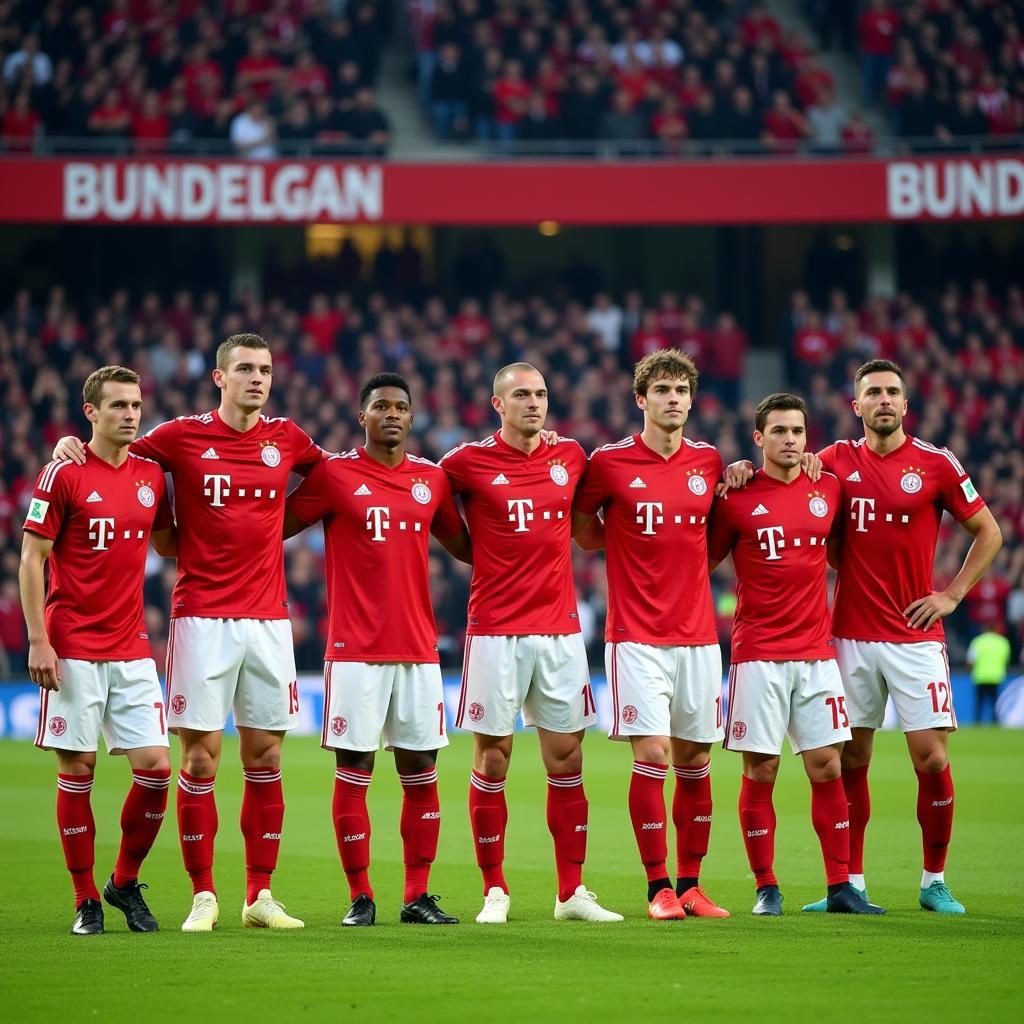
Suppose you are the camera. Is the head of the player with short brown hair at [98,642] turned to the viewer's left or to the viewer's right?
to the viewer's right

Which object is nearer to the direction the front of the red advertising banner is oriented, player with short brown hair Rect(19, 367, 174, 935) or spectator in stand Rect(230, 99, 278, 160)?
the player with short brown hair

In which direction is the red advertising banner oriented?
toward the camera

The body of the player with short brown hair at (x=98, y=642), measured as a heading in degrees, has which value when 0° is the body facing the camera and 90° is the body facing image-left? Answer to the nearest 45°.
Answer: approximately 315°

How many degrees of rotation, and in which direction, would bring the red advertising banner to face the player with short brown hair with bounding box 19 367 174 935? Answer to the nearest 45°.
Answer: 0° — it already faces them

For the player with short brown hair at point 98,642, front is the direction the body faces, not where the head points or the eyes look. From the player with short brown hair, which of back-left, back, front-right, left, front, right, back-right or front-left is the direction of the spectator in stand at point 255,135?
back-left

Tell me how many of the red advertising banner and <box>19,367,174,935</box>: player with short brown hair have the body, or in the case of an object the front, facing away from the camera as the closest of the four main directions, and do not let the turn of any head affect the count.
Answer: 0
